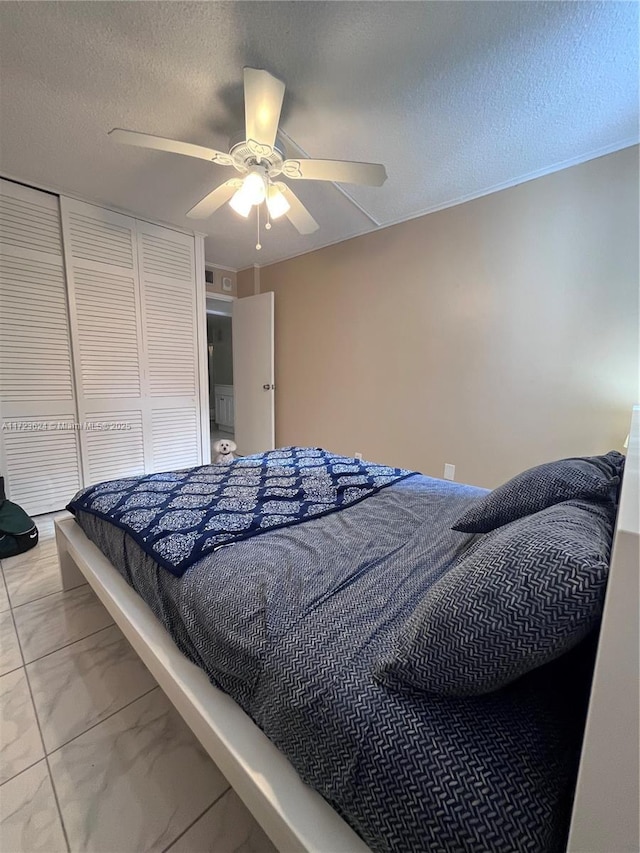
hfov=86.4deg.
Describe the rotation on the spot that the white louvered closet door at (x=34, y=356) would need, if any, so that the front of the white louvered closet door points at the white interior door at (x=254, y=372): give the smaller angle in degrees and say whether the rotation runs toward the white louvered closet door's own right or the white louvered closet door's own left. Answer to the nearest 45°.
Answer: approximately 45° to the white louvered closet door's own left

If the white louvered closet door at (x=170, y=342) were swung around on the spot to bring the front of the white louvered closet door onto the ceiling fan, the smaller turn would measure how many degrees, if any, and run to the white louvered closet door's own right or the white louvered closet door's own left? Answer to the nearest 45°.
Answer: approximately 45° to the white louvered closet door's own right

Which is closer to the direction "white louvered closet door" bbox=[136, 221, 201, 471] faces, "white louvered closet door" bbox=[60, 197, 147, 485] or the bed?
the bed

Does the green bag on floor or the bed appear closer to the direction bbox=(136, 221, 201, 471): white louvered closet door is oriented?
the bed

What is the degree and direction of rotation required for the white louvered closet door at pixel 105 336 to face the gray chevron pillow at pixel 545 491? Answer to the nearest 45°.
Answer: approximately 45° to its right

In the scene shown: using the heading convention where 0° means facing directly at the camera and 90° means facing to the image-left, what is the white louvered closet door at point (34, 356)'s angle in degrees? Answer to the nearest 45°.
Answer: approximately 315°

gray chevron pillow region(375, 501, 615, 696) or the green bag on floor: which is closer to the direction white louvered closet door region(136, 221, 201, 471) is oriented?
the gray chevron pillow

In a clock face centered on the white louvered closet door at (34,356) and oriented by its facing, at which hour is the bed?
The bed is roughly at 1 o'clock from the white louvered closet door.

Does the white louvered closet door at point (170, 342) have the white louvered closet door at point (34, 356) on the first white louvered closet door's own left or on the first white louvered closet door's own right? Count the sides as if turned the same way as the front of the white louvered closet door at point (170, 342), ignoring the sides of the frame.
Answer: on the first white louvered closet door's own right

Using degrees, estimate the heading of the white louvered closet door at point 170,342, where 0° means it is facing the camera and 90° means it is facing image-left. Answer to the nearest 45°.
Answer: approximately 315°
